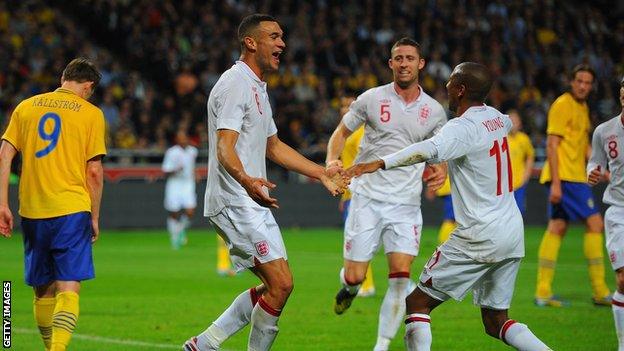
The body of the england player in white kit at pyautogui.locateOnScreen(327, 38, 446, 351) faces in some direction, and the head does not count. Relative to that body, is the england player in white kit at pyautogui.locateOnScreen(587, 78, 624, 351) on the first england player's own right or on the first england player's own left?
on the first england player's own left

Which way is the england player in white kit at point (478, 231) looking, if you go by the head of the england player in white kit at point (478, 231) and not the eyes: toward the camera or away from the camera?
away from the camera

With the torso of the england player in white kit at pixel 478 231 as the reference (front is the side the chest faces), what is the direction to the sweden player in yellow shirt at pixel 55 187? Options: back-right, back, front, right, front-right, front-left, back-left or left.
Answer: front-left

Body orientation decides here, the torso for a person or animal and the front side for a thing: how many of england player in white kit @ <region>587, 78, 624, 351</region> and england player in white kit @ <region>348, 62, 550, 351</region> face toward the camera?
1

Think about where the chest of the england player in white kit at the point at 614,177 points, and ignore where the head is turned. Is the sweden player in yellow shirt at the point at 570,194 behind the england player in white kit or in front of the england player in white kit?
behind

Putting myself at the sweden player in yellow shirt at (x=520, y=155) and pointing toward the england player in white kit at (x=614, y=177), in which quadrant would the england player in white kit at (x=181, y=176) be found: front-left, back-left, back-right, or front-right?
back-right

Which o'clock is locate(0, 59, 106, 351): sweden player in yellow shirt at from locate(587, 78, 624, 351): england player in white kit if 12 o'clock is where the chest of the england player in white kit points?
The sweden player in yellow shirt is roughly at 2 o'clock from the england player in white kit.

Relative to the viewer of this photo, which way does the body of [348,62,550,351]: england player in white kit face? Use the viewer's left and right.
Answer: facing away from the viewer and to the left of the viewer
